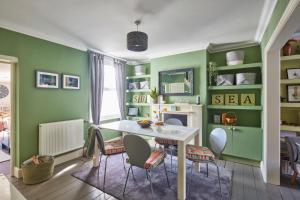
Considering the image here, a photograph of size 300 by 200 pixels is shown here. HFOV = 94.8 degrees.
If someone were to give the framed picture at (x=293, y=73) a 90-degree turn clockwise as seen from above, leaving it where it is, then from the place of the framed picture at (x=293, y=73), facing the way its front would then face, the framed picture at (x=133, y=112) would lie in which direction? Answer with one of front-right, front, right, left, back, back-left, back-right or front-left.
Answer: front

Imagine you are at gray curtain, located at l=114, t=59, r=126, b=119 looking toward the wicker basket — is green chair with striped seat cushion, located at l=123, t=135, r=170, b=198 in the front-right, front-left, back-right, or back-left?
front-left

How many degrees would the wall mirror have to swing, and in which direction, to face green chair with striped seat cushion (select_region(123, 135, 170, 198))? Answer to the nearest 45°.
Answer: approximately 45° to its left

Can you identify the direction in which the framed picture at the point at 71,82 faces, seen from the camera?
facing the viewer and to the right of the viewer

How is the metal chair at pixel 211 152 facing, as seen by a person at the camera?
facing away from the viewer and to the left of the viewer

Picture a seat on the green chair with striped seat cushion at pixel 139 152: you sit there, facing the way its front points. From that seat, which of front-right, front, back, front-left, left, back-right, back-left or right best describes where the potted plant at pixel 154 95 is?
front-left

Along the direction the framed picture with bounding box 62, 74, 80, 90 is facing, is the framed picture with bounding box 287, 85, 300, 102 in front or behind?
in front

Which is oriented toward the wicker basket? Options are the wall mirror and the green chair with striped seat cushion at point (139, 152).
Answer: the wall mirror

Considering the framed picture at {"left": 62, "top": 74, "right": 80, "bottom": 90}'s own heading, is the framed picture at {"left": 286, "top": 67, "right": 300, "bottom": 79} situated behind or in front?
in front

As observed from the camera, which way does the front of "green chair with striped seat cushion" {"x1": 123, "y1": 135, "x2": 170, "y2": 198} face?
facing away from the viewer and to the right of the viewer

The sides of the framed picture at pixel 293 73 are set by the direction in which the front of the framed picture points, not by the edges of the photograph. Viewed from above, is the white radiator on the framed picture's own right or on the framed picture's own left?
on the framed picture's own right

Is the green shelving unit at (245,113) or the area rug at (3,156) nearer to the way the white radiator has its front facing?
the green shelving unit
